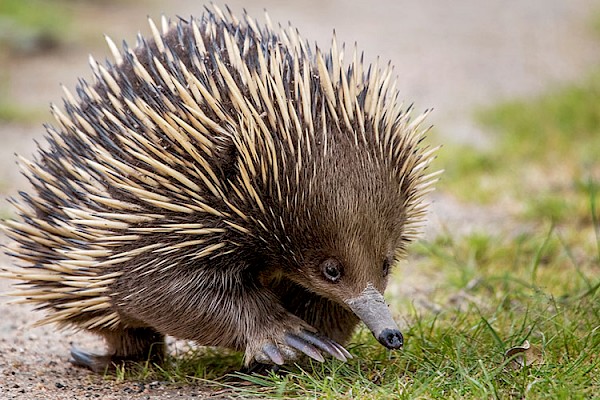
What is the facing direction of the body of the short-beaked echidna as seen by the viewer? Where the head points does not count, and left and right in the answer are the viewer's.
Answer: facing the viewer and to the right of the viewer
